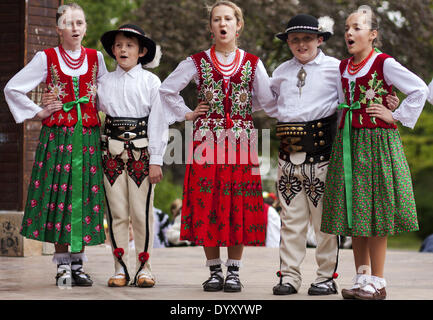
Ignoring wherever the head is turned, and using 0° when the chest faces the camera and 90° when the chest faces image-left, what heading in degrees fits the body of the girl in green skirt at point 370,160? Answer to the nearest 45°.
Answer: approximately 45°

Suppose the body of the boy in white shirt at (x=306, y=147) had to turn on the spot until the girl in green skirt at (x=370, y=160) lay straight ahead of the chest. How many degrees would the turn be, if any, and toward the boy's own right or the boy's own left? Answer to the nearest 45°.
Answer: approximately 45° to the boy's own left

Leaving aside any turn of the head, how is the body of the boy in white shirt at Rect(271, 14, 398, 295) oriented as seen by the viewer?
toward the camera

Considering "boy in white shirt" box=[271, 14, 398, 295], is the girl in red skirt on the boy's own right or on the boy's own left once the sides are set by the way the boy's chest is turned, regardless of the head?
on the boy's own right

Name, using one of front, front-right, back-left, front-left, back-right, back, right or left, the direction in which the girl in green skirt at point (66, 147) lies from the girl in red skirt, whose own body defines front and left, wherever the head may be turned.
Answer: right

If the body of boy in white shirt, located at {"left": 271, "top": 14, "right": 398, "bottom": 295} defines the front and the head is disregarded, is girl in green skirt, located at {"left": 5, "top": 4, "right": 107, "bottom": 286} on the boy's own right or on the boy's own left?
on the boy's own right

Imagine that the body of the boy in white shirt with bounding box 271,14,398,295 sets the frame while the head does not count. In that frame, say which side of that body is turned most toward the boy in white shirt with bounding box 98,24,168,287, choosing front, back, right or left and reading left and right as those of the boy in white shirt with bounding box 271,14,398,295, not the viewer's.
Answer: right

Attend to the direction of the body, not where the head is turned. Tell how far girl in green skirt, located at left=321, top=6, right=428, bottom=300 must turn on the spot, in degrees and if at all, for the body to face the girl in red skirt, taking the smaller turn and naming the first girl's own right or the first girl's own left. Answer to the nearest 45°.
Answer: approximately 45° to the first girl's own right
